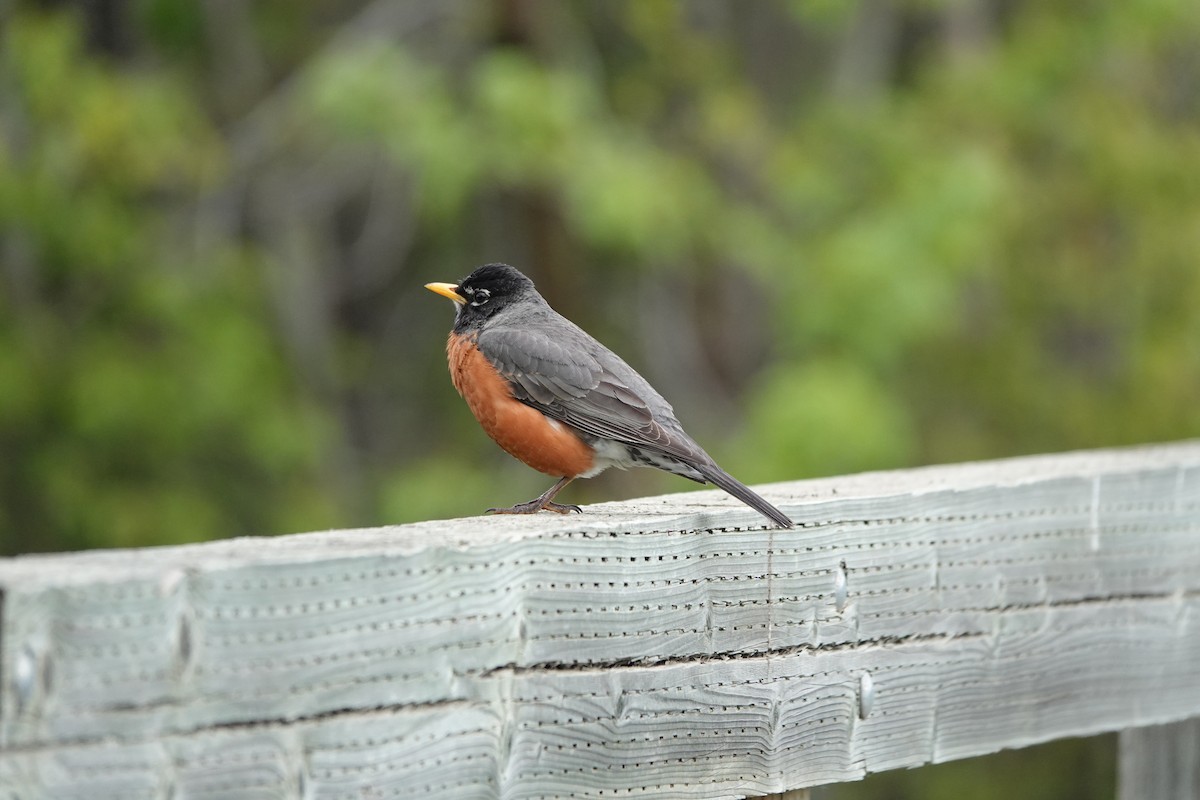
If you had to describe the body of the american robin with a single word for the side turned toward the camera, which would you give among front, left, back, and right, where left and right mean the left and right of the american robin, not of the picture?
left
